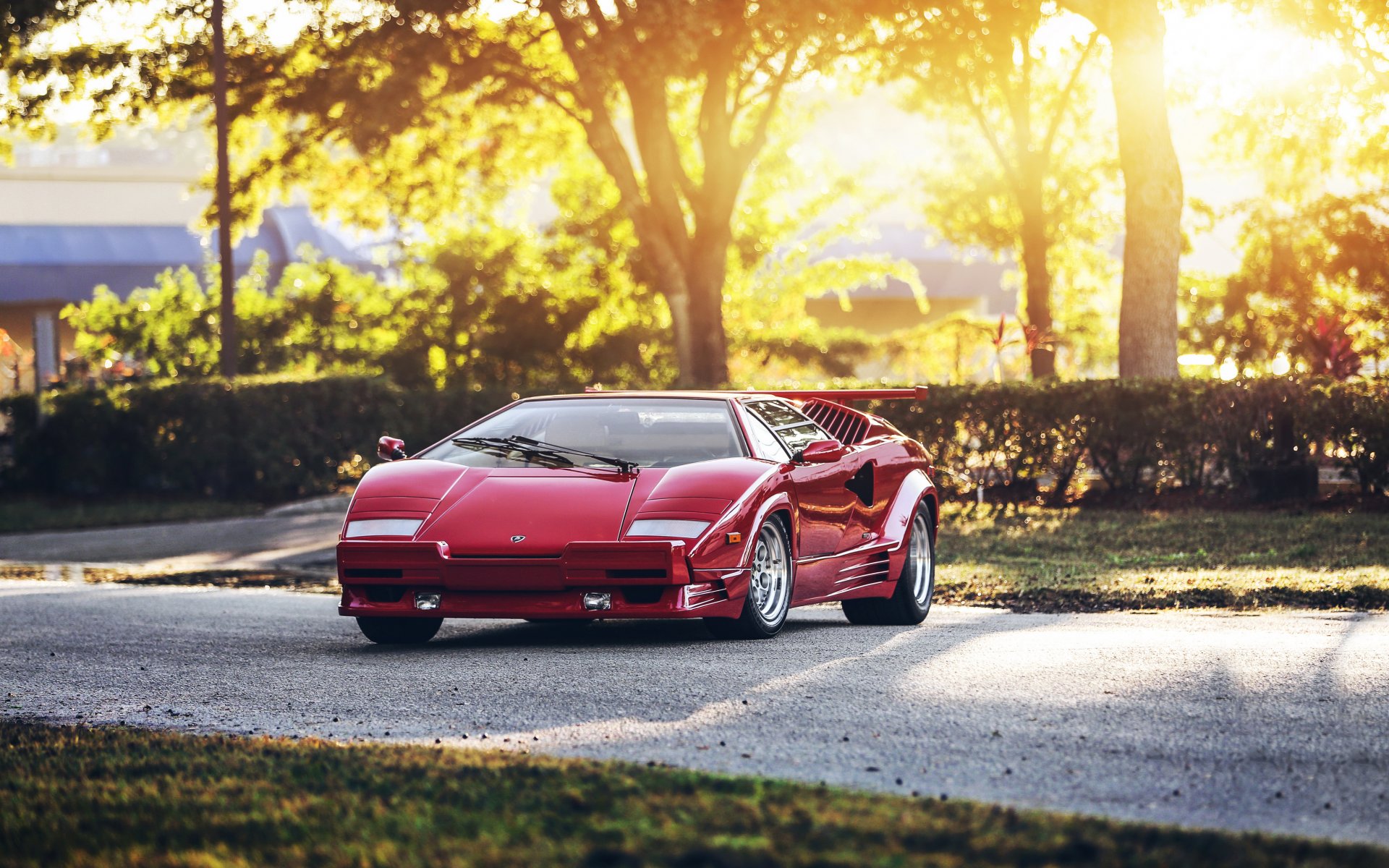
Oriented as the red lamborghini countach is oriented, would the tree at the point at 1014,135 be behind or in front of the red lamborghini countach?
behind

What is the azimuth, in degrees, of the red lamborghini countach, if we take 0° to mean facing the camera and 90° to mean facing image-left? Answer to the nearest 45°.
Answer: approximately 45°

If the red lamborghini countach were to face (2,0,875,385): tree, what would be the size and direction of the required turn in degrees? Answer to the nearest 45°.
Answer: approximately 135° to its right

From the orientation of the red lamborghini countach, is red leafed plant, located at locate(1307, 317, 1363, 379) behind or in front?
behind

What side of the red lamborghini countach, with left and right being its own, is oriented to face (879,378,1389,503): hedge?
back

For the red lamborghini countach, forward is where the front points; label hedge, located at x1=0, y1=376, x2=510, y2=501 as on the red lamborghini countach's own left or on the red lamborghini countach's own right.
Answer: on the red lamborghini countach's own right
